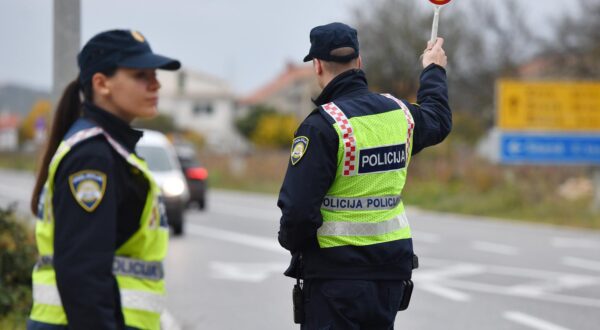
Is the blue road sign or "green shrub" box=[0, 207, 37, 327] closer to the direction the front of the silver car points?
the green shrub

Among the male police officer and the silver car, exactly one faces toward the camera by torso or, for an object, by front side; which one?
the silver car

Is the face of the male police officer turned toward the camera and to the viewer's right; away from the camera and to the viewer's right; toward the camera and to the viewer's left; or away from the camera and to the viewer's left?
away from the camera and to the viewer's left

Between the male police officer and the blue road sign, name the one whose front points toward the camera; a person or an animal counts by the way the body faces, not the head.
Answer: the blue road sign

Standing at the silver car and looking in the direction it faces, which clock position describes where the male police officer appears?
The male police officer is roughly at 12 o'clock from the silver car.

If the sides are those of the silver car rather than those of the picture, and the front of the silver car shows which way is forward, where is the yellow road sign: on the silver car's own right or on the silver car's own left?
on the silver car's own left

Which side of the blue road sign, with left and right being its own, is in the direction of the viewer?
front

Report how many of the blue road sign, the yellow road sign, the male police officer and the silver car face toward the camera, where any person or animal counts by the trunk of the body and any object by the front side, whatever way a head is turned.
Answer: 3

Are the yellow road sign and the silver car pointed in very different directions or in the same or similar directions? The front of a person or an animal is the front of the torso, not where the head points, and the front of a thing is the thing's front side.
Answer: same or similar directions

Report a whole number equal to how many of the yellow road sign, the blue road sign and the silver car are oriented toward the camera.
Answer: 3

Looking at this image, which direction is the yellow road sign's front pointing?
toward the camera

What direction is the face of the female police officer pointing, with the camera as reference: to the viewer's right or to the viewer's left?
to the viewer's right

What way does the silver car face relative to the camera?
toward the camera

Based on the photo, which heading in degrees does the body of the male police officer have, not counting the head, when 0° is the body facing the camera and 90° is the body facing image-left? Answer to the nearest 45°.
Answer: approximately 135°
